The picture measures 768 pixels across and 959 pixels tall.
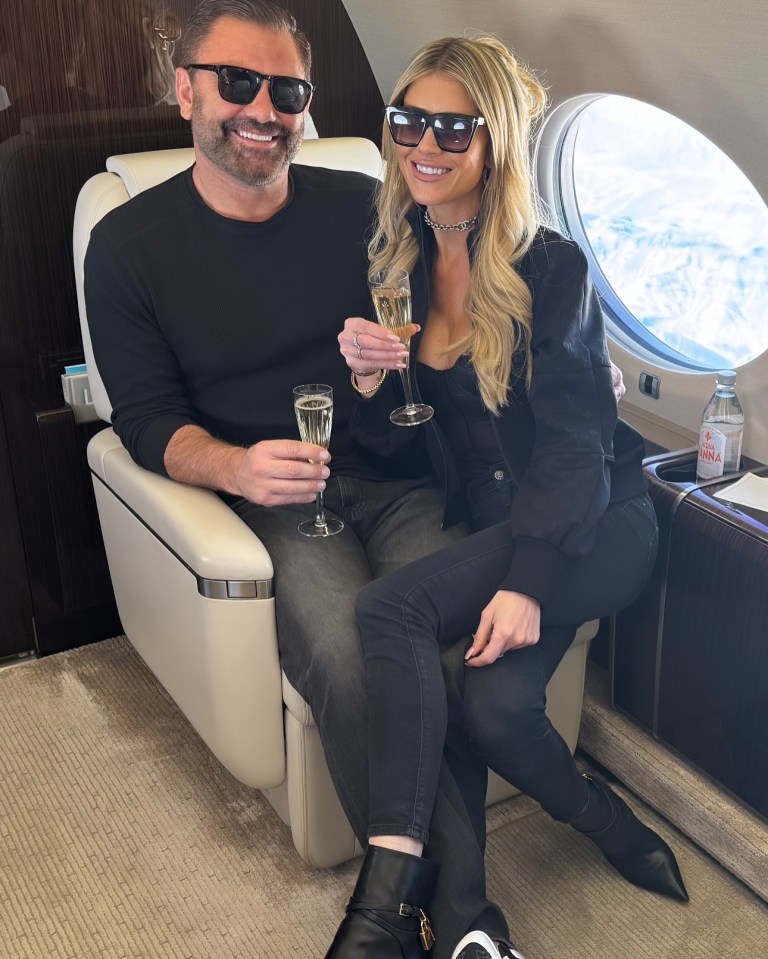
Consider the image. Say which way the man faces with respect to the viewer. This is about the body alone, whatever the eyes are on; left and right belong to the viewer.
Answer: facing the viewer and to the right of the viewer

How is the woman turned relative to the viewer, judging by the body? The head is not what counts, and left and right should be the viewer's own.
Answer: facing the viewer and to the left of the viewer

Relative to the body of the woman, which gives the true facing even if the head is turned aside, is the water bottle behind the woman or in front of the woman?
behind

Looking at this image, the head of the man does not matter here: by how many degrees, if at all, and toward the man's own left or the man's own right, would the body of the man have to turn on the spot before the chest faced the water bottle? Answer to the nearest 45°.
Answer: approximately 45° to the man's own left
